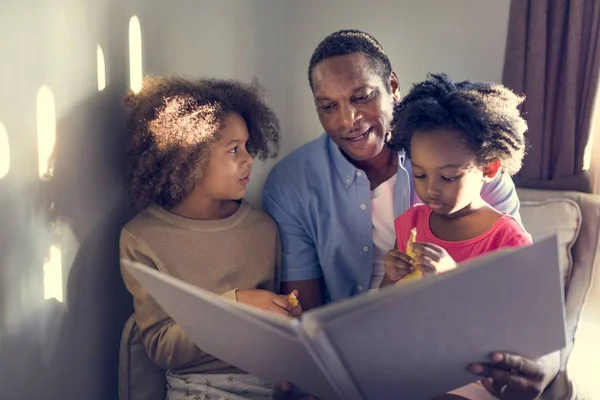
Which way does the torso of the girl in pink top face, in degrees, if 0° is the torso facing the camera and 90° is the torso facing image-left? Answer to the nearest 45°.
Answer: approximately 45°

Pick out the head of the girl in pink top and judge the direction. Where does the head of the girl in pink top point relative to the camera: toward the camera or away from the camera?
toward the camera

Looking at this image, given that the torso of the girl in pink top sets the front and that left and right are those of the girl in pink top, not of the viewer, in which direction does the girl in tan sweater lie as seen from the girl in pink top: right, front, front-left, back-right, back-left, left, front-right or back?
front-right

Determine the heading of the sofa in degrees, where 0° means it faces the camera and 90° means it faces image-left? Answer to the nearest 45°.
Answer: approximately 0°
